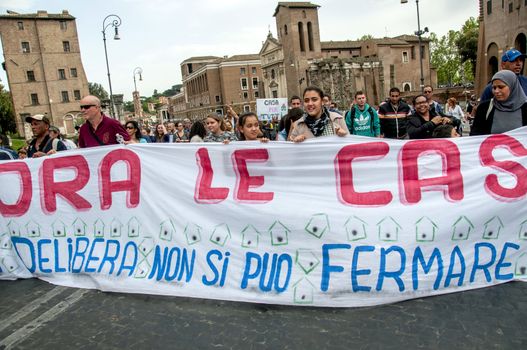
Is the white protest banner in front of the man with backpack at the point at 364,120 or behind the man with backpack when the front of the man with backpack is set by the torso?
in front

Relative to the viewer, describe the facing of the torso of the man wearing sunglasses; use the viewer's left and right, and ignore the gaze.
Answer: facing the viewer and to the left of the viewer

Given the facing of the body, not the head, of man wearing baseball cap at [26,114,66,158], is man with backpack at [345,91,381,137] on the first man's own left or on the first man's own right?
on the first man's own left

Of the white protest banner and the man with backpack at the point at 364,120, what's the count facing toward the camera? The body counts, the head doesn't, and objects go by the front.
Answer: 2

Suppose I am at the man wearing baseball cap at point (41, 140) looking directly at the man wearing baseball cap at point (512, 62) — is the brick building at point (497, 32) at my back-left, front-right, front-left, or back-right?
front-left

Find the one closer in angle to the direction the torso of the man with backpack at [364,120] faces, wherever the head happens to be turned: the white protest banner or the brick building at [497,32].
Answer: the white protest banner

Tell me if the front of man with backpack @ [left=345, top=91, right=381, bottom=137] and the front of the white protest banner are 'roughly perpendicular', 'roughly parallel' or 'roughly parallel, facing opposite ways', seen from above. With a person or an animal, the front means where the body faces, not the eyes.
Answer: roughly parallel

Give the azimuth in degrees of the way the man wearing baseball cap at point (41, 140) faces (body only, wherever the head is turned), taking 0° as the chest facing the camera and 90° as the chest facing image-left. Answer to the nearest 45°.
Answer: approximately 45°

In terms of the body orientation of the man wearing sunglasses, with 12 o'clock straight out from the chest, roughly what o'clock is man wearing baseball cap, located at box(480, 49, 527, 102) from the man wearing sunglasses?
The man wearing baseball cap is roughly at 8 o'clock from the man wearing sunglasses.

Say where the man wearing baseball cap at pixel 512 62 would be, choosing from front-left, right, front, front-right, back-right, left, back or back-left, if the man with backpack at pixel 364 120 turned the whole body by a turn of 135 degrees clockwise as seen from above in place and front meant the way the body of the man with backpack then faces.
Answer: back

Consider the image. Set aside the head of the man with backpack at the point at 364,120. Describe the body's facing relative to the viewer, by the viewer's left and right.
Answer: facing the viewer

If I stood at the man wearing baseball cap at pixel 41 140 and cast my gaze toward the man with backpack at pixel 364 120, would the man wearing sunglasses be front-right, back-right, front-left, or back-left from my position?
front-right

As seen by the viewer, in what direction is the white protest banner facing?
toward the camera

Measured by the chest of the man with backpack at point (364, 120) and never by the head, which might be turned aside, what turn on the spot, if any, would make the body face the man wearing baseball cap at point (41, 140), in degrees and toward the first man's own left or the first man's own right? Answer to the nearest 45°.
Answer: approximately 45° to the first man's own right

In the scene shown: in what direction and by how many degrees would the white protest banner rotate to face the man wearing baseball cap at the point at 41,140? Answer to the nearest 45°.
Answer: approximately 135° to its right
